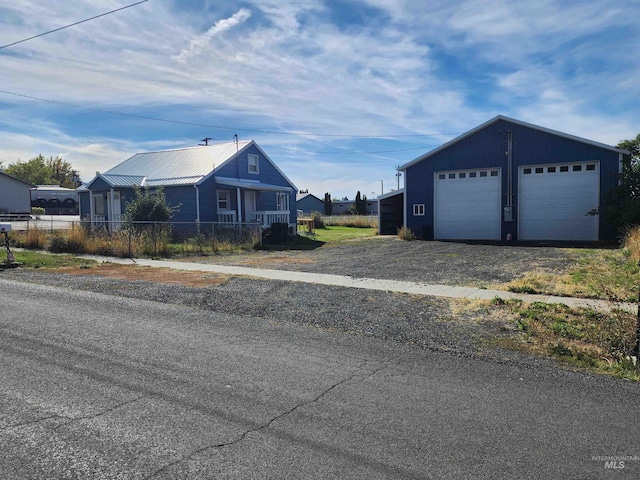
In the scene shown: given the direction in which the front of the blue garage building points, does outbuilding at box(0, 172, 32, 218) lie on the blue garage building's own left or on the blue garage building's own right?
on the blue garage building's own right

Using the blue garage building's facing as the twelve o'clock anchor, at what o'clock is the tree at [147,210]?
The tree is roughly at 2 o'clock from the blue garage building.

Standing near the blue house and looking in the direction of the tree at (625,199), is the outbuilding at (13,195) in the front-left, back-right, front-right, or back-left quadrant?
back-left

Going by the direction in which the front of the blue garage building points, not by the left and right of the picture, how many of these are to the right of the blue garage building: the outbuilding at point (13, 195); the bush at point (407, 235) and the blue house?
3

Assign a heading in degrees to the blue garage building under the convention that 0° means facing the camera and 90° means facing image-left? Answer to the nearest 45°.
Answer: approximately 0°

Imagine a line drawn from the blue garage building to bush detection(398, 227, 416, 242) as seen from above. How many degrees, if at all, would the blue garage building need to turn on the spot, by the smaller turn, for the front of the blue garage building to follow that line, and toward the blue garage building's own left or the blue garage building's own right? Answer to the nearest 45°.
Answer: approximately 90° to the blue garage building's own right

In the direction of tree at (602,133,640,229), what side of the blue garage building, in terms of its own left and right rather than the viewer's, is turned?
left

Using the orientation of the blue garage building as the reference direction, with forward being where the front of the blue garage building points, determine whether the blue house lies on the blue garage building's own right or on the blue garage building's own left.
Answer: on the blue garage building's own right
